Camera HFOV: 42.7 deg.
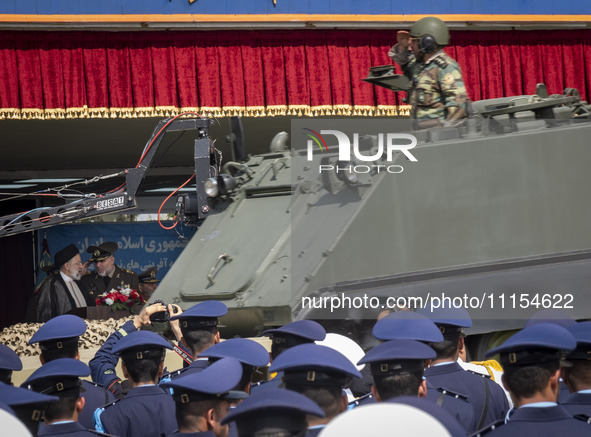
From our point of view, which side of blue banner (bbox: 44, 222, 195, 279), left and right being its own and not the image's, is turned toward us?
front

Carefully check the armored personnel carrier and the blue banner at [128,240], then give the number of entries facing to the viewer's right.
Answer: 0

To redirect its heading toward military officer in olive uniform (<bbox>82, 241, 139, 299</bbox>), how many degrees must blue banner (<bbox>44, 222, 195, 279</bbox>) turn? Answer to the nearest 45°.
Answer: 0° — it already faces them

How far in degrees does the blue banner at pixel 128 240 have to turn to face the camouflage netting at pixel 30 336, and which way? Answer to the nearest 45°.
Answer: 0° — it already faces it

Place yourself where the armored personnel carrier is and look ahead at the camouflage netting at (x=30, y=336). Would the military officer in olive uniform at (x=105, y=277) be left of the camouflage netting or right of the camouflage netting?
right

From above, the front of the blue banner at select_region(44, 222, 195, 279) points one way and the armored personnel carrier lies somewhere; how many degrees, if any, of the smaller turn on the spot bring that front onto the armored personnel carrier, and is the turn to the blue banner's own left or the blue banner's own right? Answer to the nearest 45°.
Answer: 0° — it already faces it

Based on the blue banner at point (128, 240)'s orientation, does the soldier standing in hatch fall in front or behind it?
in front

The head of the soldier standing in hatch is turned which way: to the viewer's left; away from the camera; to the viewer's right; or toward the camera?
to the viewer's left

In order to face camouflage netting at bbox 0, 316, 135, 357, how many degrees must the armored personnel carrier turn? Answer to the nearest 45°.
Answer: approximately 45° to its right
